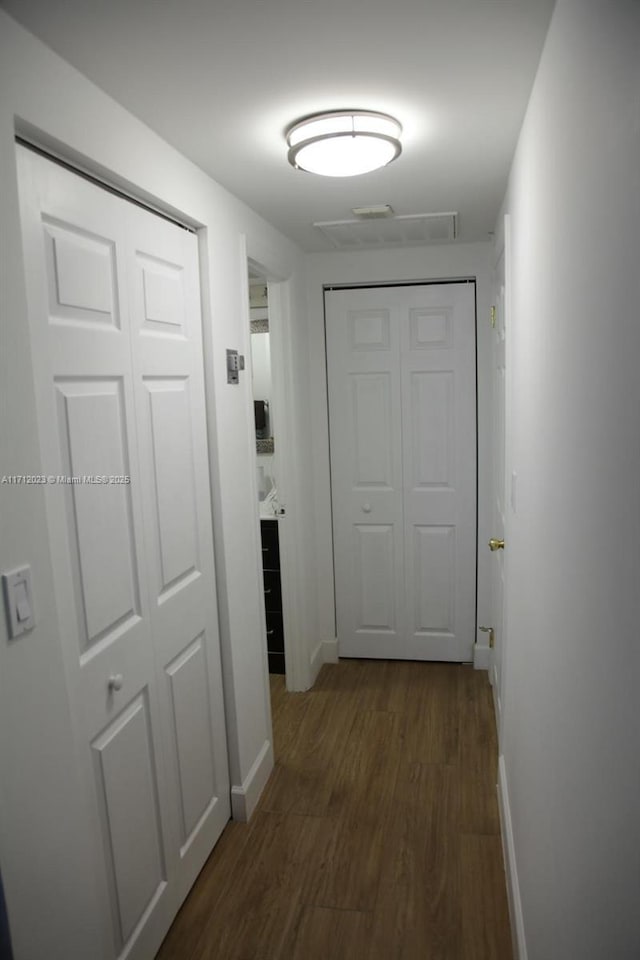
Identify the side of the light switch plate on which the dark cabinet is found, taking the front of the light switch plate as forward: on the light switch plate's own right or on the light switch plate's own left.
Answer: on the light switch plate's own left

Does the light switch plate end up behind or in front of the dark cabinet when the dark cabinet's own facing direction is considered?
in front

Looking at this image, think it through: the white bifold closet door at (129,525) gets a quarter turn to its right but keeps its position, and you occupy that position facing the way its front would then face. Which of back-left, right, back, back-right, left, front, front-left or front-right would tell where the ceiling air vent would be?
back

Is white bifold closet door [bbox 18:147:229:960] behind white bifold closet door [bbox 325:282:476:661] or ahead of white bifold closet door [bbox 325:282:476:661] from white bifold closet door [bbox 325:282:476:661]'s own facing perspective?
ahead

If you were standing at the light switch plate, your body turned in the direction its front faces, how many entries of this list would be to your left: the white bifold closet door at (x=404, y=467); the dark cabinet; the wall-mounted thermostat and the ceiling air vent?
4

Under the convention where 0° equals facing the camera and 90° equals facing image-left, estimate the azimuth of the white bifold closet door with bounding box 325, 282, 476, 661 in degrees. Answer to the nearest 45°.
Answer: approximately 0°

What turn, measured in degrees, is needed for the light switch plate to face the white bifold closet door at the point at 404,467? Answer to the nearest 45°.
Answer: approximately 90° to its left

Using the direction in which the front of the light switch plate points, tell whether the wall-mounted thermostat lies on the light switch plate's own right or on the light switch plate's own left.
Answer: on the light switch plate's own left

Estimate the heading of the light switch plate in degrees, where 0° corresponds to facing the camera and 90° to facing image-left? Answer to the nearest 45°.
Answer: approximately 315°

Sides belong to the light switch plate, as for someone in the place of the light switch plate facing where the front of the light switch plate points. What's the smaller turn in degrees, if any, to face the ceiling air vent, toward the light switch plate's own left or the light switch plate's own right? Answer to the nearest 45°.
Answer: approximately 90° to the light switch plate's own left
